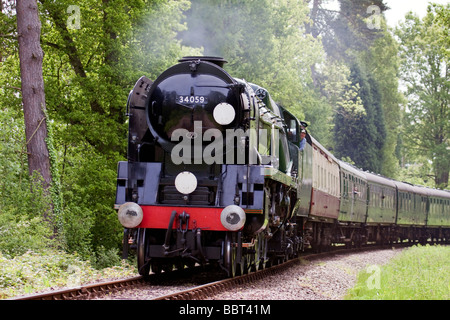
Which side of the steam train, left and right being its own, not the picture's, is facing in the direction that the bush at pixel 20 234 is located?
right

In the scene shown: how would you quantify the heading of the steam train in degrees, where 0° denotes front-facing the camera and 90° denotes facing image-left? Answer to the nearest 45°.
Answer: approximately 45°
